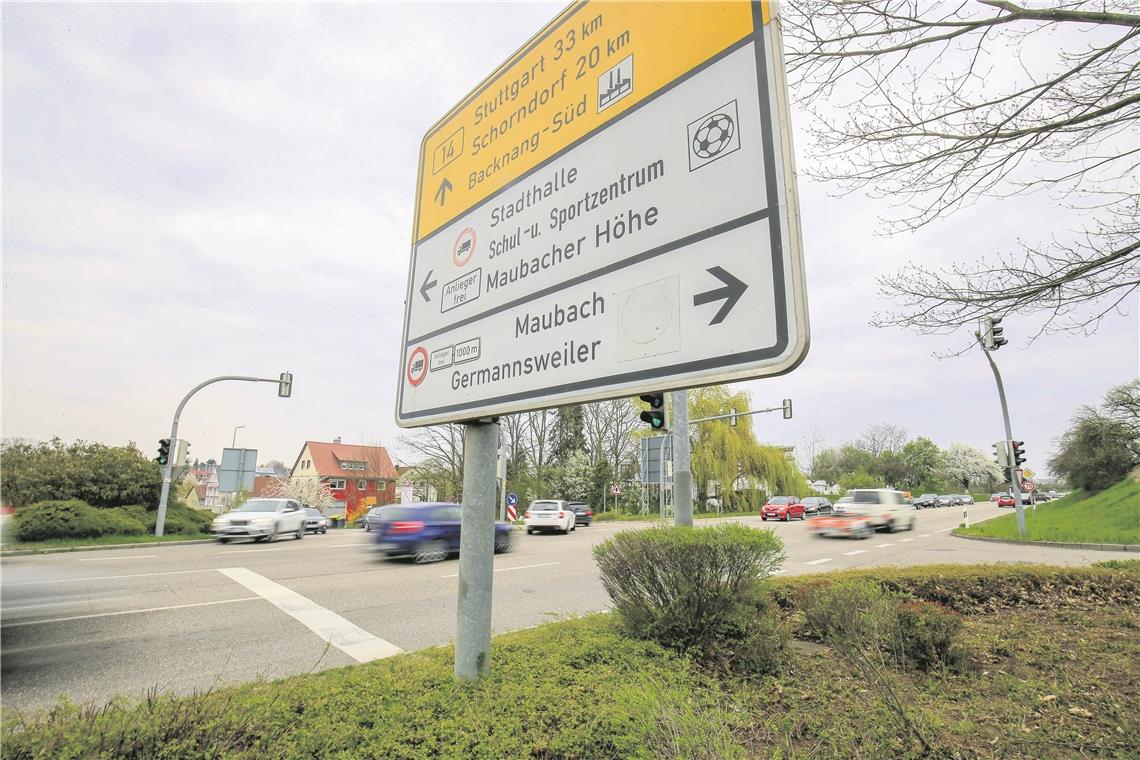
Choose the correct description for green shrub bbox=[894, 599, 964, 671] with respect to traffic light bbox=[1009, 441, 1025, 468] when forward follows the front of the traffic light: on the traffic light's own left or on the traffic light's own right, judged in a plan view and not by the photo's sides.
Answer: on the traffic light's own right

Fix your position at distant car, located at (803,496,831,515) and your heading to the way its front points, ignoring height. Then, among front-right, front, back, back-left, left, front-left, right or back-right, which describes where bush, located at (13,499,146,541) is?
front

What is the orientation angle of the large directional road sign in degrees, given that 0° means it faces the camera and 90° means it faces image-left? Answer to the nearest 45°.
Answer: approximately 45°

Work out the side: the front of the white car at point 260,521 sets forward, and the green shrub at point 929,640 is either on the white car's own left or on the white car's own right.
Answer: on the white car's own left

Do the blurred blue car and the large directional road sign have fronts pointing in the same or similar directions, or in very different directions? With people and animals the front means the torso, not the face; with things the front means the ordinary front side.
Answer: very different directions

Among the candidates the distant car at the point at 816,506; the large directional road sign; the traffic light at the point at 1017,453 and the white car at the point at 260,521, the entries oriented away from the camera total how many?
0

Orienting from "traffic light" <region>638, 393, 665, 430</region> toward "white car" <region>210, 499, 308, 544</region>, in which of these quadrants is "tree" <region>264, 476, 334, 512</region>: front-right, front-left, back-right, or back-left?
front-right

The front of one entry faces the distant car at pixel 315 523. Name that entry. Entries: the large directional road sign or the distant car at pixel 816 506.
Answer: the distant car at pixel 816 506

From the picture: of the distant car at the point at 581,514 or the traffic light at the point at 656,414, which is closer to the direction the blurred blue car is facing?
the distant car

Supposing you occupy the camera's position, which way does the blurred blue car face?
facing away from the viewer and to the right of the viewer

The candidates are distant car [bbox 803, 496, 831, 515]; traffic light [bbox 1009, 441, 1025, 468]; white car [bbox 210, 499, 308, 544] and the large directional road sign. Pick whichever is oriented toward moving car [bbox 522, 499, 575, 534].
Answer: the distant car

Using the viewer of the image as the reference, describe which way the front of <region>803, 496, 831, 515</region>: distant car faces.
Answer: facing the viewer and to the left of the viewer

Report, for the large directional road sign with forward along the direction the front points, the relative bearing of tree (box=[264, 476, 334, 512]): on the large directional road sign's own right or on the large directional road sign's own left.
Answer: on the large directional road sign's own right

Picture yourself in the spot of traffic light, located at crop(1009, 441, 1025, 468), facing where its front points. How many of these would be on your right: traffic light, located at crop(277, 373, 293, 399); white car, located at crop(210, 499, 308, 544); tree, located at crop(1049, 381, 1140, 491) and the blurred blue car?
3

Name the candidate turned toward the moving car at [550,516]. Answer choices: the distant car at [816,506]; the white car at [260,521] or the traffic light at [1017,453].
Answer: the distant car
